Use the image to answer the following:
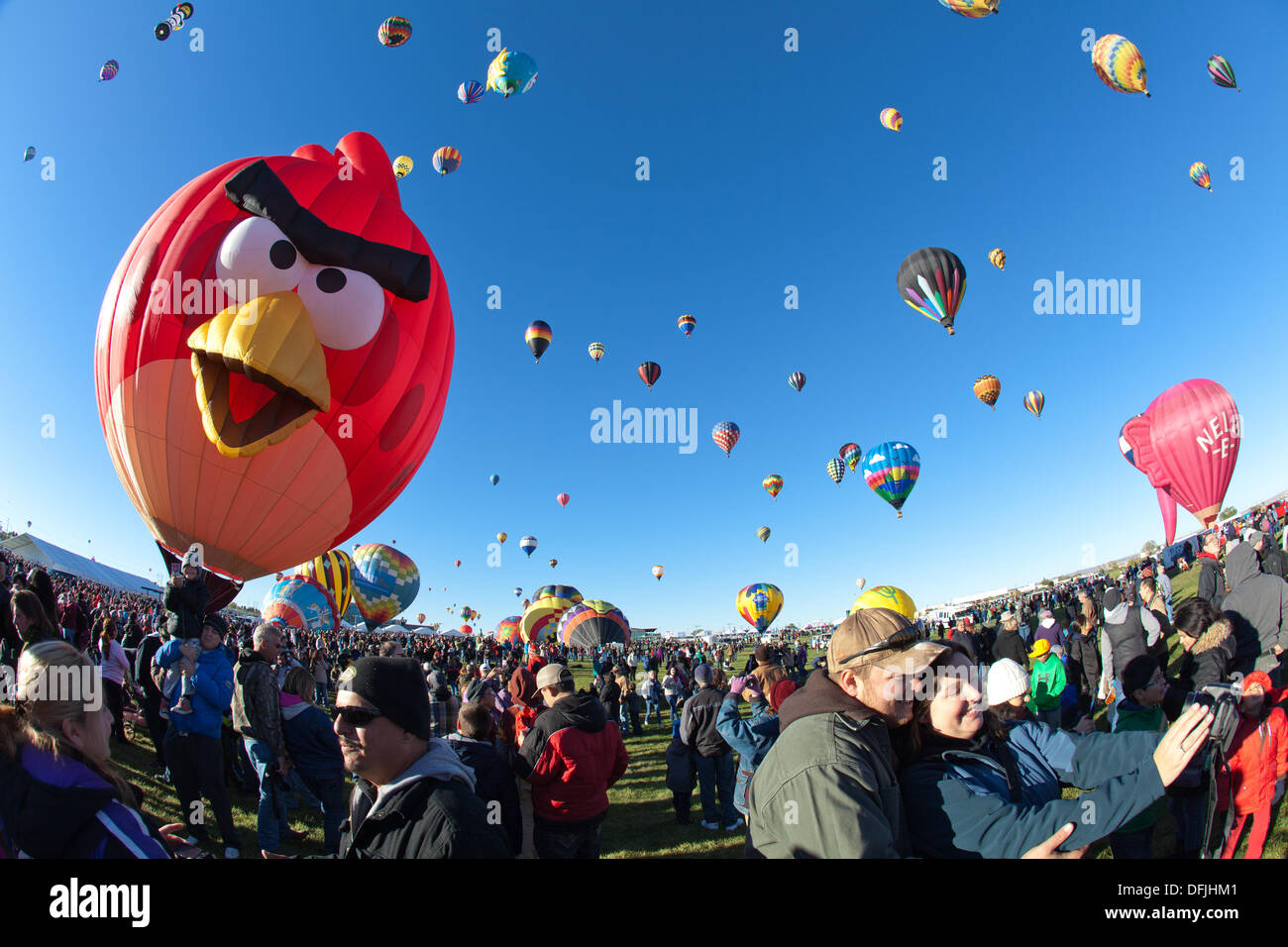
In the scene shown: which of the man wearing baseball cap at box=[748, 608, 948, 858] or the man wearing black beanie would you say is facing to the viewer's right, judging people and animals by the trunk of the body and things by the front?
the man wearing baseball cap

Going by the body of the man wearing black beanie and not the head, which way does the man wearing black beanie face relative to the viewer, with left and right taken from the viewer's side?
facing the viewer and to the left of the viewer

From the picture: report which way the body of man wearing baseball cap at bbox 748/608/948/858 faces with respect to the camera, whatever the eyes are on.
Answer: to the viewer's right

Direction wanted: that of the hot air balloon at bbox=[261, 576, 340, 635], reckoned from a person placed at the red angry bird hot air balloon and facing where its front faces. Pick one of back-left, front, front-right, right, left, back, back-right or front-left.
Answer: back

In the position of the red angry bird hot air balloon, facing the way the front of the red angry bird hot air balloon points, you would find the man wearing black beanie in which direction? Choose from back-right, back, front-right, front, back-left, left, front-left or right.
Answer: front

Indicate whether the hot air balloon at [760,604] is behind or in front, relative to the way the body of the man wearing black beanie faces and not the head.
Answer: behind

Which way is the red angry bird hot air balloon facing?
toward the camera

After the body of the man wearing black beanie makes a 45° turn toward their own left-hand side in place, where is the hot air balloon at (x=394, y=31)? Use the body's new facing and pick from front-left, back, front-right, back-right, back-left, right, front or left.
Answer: back
